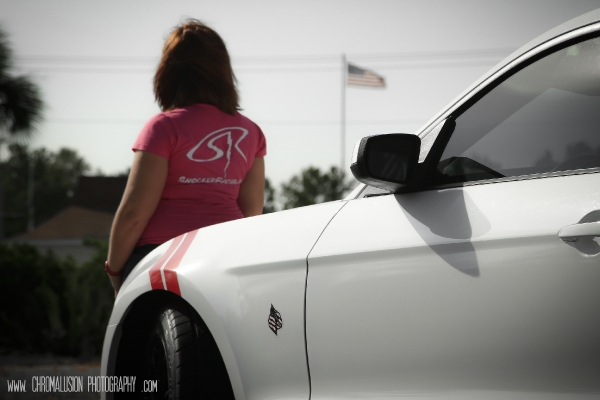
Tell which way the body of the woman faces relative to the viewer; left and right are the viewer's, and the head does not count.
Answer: facing away from the viewer and to the left of the viewer

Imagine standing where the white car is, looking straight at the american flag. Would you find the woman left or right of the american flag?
left

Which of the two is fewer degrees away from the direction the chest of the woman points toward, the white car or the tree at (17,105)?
the tree

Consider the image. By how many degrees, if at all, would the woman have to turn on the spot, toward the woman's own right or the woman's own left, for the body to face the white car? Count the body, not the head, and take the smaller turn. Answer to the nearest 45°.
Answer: approximately 180°

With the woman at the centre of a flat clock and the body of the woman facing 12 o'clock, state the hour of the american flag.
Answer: The american flag is roughly at 2 o'clock from the woman.

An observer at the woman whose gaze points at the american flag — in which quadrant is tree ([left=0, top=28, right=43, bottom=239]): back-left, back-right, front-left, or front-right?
front-left

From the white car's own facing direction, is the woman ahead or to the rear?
ahead

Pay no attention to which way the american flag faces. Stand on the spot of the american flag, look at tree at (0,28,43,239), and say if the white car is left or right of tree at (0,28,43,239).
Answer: left

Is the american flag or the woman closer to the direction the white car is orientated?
the woman

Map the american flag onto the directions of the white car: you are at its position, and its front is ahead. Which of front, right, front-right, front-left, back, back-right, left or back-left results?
front-right

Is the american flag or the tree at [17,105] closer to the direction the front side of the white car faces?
the tree

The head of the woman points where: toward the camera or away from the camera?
away from the camera

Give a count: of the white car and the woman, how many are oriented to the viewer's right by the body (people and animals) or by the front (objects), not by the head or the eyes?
0

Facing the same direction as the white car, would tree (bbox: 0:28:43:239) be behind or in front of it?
in front

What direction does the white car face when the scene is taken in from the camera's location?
facing away from the viewer and to the left of the viewer
